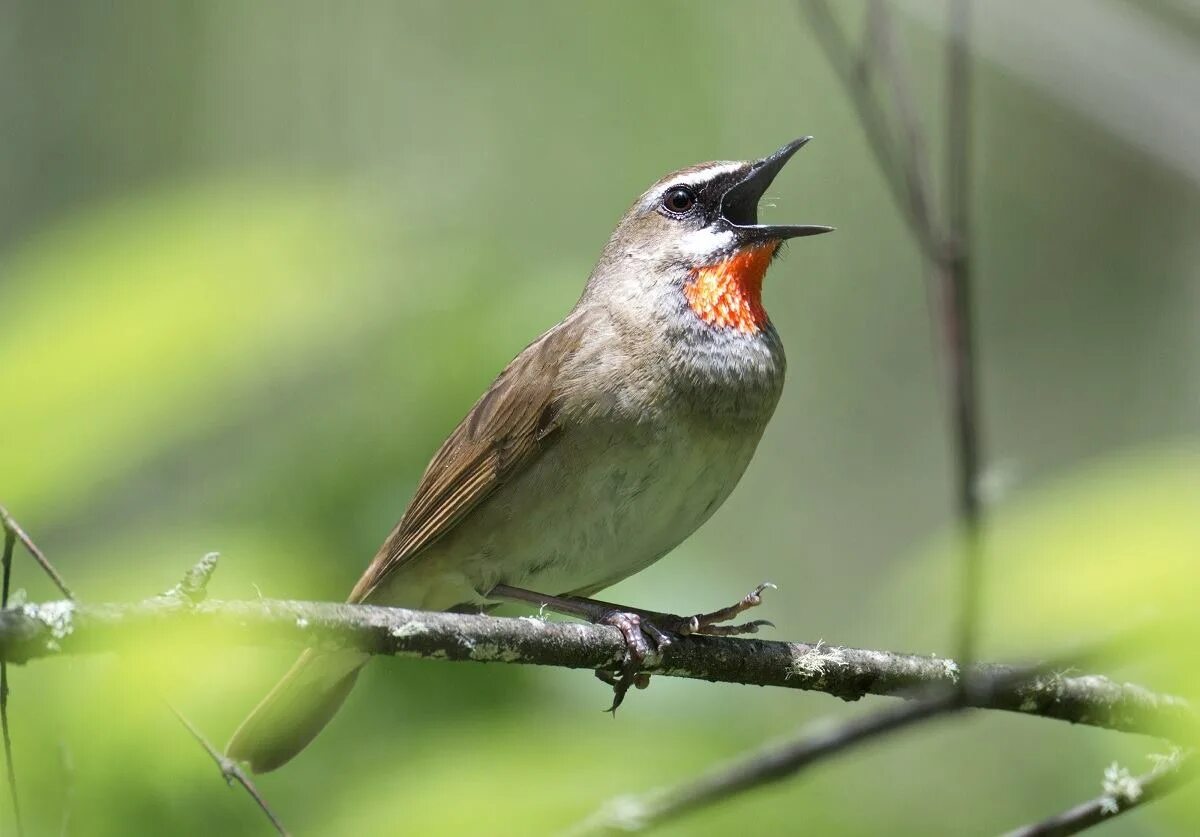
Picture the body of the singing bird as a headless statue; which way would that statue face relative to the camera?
to the viewer's right

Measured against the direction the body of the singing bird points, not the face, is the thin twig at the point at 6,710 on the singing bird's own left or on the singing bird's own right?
on the singing bird's own right
